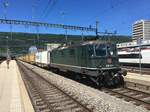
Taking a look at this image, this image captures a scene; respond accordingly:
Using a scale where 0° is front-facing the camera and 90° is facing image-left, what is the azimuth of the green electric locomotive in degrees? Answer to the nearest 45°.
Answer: approximately 315°
